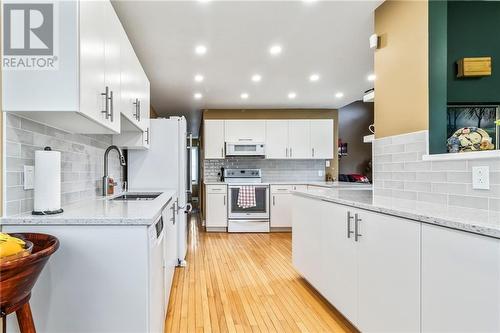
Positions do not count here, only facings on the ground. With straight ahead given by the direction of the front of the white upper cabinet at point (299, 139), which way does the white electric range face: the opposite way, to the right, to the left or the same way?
the same way

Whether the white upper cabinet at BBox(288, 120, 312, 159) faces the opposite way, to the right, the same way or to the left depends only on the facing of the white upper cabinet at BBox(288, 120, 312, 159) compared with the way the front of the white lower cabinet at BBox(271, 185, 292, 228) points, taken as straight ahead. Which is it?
the same way

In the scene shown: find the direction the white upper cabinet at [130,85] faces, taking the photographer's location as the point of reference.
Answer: facing to the right of the viewer

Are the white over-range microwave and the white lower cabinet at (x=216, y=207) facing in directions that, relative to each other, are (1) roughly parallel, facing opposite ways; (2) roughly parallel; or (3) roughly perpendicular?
roughly parallel

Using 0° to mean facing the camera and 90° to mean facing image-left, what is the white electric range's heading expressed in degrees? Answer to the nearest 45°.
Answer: approximately 0°

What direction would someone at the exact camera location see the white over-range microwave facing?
facing the viewer

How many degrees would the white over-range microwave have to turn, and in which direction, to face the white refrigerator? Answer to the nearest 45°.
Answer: approximately 45° to its right

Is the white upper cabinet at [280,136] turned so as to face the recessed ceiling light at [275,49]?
yes

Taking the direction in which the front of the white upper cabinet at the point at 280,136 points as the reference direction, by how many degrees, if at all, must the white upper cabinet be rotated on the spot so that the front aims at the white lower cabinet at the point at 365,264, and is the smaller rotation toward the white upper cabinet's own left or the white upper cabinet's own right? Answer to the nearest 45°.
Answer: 0° — it already faces it

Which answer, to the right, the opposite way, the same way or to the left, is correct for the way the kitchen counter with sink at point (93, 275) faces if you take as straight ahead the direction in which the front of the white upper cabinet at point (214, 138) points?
to the left

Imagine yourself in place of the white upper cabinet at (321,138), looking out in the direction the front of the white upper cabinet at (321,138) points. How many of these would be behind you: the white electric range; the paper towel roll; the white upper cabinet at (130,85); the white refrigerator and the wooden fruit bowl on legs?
0

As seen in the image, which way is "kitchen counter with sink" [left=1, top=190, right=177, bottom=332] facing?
to the viewer's right

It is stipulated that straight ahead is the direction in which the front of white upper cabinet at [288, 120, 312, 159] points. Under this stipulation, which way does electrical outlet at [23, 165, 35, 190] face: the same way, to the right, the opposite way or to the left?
to the left

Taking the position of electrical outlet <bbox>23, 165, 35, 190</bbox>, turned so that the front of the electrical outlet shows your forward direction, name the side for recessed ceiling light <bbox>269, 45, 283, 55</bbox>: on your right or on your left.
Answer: on your left

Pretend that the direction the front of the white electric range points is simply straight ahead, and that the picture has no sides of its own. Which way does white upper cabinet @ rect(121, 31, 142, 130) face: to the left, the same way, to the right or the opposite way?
to the left

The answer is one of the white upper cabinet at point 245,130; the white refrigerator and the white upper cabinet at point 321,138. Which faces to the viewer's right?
the white refrigerator

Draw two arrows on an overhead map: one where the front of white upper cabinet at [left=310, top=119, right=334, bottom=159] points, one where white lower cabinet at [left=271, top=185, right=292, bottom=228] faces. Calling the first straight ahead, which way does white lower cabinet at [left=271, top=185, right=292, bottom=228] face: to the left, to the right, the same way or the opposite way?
the same way

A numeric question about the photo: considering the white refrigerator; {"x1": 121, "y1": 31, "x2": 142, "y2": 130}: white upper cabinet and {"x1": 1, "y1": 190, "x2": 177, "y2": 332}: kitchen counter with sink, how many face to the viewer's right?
3

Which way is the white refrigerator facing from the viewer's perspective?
to the viewer's right

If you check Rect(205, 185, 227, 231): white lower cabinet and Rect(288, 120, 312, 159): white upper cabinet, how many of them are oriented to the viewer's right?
0

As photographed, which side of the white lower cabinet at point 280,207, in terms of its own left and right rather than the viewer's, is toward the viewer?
front

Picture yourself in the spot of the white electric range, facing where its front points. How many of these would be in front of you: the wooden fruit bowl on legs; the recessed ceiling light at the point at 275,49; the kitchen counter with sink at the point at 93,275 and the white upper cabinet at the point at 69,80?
4

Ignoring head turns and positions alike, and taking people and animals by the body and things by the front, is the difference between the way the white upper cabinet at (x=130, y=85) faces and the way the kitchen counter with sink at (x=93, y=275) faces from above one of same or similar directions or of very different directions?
same or similar directions

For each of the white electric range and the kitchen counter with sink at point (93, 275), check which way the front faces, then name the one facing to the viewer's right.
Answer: the kitchen counter with sink
